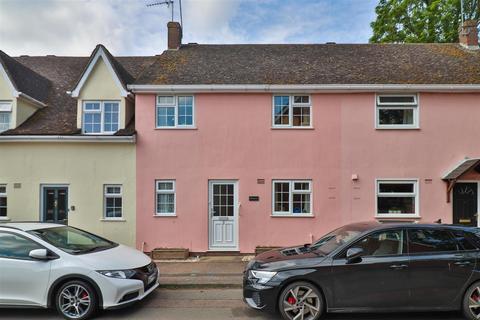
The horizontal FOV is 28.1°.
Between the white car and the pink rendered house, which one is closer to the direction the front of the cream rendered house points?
the white car

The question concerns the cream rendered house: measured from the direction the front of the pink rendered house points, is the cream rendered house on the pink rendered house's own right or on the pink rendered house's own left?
on the pink rendered house's own right

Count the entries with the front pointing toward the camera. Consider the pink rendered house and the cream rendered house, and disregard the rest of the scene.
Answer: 2

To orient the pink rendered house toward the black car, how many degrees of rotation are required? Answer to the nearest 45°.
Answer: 0° — it already faces it

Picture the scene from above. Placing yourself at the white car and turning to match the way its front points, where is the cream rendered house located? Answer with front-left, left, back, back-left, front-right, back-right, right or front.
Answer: back-left

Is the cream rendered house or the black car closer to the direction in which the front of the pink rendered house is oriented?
the black car

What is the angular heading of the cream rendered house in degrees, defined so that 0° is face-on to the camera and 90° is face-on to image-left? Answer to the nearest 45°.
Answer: approximately 0°

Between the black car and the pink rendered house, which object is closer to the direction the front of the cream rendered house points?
the black car

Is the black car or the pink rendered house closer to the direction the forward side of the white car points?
the black car

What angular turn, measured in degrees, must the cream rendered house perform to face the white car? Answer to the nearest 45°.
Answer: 0° — it already faces it
